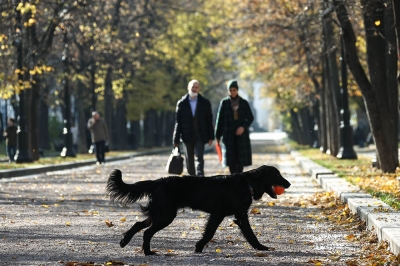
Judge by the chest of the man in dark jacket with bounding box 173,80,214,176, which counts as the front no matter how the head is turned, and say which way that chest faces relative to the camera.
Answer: toward the camera

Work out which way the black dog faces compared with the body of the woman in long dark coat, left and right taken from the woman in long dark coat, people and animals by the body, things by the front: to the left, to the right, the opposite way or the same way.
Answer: to the left

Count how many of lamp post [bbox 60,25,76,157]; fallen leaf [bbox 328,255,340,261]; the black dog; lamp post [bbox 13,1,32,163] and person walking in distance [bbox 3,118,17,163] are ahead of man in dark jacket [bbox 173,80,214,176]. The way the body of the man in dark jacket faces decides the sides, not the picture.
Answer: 2

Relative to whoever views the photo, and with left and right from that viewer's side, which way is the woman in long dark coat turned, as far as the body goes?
facing the viewer

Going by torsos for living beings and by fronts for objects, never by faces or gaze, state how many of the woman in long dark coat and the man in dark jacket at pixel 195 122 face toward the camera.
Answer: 2

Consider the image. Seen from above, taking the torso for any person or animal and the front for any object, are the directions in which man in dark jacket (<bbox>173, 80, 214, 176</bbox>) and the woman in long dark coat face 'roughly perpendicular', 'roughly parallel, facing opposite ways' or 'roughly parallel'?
roughly parallel

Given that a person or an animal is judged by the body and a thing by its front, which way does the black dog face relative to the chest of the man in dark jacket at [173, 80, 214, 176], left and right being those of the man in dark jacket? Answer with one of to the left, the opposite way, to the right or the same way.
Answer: to the left

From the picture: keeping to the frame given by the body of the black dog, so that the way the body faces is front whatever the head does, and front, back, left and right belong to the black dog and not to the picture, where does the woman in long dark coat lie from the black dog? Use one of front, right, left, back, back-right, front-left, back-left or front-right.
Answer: left

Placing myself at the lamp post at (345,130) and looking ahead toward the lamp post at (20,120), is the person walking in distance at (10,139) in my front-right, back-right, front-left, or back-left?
front-right

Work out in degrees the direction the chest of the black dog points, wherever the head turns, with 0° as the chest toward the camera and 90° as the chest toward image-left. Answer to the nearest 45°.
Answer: approximately 270°

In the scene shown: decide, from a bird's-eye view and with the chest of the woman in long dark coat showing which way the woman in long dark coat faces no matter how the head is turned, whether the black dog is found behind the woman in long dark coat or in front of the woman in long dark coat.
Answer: in front

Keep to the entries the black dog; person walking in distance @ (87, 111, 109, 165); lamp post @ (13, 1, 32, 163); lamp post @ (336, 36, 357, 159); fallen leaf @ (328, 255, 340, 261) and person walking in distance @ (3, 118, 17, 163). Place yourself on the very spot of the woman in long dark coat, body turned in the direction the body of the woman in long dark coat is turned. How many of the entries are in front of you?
2

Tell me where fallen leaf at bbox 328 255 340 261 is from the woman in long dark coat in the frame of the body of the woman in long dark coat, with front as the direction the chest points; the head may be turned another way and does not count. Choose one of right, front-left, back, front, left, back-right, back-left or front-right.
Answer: front
